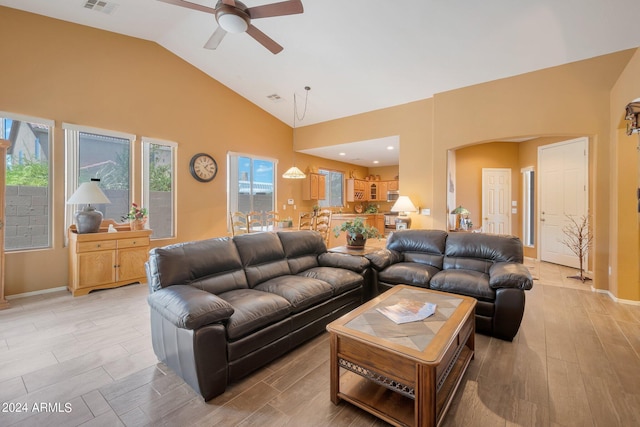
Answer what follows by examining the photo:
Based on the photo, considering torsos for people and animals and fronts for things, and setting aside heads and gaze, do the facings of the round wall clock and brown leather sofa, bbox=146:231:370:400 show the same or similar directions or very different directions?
same or similar directions

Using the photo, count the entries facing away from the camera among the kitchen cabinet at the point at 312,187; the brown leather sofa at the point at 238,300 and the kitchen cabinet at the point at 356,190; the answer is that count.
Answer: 0

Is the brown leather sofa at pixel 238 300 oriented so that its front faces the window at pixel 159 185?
no

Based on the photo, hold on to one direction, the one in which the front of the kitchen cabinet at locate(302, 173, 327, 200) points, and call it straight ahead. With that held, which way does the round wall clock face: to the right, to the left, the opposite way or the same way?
the same way

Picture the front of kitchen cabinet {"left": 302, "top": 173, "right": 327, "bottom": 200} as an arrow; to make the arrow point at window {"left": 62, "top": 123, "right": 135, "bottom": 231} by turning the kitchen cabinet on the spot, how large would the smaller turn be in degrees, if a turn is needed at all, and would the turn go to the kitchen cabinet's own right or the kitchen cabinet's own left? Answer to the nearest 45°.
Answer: approximately 90° to the kitchen cabinet's own right

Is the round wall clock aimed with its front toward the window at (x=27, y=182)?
no

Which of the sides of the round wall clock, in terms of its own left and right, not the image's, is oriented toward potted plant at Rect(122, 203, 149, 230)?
right

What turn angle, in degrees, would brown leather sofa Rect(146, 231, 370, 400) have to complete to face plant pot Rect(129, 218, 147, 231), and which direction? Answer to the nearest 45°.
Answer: approximately 180°

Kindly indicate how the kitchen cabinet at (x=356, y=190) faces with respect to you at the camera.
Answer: facing the viewer and to the right of the viewer

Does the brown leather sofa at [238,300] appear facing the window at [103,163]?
no

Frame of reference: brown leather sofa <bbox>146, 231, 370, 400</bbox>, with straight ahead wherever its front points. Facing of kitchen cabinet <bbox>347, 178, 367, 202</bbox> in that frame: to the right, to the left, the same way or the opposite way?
the same way

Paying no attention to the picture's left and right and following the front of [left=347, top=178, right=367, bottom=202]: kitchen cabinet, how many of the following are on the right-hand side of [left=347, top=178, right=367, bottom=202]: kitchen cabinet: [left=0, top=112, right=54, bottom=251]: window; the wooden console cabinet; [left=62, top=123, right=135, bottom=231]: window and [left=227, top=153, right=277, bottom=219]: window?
4

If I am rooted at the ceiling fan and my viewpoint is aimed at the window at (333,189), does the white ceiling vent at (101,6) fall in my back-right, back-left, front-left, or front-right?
front-left
